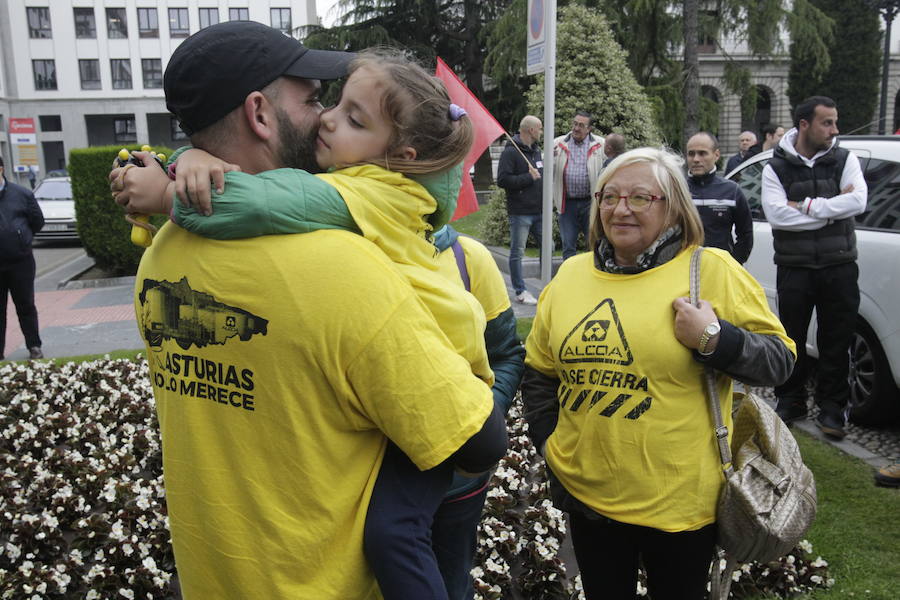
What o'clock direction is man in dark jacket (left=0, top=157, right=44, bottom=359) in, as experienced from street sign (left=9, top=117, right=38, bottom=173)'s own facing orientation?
The man in dark jacket is roughly at 12 o'clock from the street sign.

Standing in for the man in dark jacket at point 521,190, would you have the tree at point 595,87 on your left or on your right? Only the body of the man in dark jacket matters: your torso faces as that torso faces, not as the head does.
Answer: on your left

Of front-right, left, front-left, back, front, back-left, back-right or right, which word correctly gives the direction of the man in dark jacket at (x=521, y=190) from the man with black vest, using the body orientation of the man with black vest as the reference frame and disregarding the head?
back-right

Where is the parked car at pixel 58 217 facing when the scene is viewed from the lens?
facing the viewer

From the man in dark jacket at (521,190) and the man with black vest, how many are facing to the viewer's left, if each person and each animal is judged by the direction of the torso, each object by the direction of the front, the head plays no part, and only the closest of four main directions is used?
0

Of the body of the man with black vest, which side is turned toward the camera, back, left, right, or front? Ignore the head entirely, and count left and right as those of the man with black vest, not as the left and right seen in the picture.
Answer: front

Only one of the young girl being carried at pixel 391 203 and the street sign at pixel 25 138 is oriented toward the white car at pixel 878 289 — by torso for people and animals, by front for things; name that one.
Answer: the street sign

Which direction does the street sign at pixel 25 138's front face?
toward the camera

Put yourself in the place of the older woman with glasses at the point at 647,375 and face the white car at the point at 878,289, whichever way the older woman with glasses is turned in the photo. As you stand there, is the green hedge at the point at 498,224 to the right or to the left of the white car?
left

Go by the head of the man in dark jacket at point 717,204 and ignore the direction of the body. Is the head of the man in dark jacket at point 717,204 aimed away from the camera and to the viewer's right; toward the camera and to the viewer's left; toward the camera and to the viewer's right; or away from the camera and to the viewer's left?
toward the camera and to the viewer's left

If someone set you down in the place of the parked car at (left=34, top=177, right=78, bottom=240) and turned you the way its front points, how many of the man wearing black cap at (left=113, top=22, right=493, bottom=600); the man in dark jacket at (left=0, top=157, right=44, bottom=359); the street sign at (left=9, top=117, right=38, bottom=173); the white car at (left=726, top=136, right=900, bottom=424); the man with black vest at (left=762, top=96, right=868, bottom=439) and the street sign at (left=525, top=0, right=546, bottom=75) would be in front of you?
5
